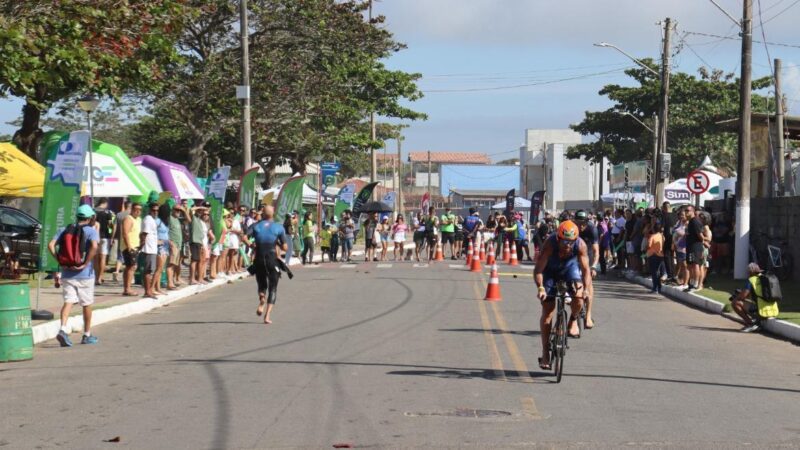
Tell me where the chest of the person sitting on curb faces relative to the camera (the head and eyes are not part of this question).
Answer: to the viewer's left

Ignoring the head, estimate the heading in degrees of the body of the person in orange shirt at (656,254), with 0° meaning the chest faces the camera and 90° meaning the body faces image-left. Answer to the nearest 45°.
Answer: approximately 135°

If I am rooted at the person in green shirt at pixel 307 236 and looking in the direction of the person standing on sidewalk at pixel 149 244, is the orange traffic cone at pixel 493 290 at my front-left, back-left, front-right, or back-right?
front-left

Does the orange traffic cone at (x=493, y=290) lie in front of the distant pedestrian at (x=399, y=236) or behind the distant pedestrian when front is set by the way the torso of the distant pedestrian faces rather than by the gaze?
in front

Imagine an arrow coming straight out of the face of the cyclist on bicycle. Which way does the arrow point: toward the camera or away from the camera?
toward the camera

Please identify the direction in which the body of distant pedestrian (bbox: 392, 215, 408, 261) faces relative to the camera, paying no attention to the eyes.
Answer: toward the camera

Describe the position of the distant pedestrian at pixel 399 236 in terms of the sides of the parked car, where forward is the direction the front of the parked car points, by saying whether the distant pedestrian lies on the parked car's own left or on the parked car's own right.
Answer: on the parked car's own left

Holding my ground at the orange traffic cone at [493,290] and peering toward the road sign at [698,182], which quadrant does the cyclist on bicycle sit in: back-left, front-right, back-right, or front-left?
back-right

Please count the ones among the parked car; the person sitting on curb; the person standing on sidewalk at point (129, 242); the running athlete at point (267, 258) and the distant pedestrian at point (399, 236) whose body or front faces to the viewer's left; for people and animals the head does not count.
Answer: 1

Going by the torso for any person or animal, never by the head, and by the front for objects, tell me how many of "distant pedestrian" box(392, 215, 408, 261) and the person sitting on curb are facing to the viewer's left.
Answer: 1

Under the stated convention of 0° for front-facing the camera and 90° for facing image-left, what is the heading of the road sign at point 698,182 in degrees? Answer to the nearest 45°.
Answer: approximately 0°

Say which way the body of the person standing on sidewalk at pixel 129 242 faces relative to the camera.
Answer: to the viewer's right

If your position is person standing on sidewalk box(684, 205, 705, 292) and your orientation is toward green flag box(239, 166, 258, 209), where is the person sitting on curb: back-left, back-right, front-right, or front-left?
back-left

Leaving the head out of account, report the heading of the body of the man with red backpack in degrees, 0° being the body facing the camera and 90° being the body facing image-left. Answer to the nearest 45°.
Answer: approximately 225°
